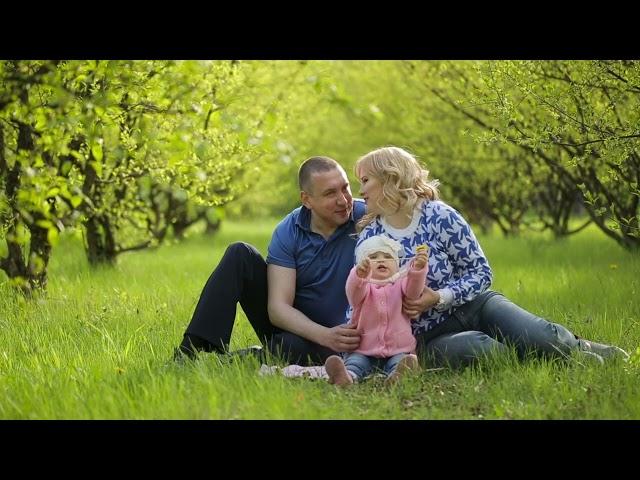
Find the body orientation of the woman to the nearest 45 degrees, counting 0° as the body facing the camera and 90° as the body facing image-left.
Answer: approximately 45°

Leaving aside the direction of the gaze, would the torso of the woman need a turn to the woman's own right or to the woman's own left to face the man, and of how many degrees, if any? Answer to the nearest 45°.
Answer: approximately 45° to the woman's own right

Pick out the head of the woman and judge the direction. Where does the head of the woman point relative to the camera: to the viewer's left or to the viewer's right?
to the viewer's left
